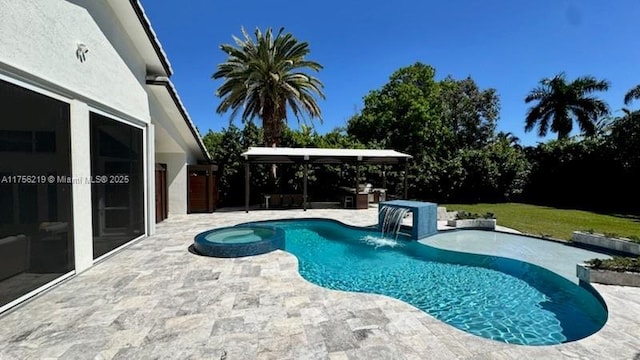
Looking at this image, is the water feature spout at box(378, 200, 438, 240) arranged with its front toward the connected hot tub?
yes

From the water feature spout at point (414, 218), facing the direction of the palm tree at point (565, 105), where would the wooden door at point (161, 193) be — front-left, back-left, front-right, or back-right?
back-left

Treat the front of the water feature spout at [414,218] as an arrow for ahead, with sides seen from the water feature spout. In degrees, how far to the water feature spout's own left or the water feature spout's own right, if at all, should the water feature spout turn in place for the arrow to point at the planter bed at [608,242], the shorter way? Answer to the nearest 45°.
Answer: approximately 135° to the water feature spout's own left

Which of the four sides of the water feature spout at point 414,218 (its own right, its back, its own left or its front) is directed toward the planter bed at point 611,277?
left

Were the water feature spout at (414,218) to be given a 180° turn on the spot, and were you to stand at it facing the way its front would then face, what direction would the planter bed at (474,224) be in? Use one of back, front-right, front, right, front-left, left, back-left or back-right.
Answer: front

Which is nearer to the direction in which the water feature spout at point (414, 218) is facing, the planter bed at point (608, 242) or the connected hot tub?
the connected hot tub

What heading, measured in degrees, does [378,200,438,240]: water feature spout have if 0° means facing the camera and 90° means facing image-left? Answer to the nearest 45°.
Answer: approximately 45°

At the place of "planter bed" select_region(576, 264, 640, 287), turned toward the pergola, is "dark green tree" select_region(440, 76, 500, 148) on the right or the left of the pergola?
right

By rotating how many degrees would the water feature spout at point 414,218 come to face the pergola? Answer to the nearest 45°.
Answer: approximately 90° to its right

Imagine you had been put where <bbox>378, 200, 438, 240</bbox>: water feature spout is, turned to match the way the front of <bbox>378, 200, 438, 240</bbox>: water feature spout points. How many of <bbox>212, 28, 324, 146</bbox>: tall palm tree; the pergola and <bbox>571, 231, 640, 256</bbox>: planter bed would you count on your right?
2

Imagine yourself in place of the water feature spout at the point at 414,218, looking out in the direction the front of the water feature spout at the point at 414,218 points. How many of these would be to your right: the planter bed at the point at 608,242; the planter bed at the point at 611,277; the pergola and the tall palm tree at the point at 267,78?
2
